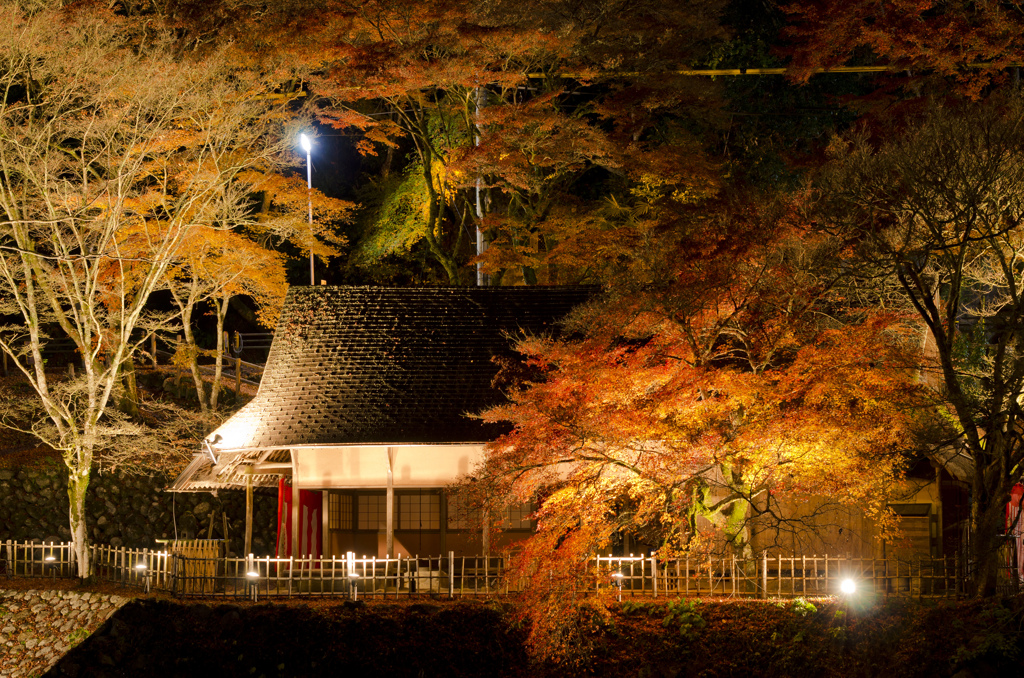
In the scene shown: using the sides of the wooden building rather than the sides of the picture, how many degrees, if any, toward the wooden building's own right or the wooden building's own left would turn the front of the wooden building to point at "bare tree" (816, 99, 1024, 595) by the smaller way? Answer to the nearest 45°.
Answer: approximately 45° to the wooden building's own left

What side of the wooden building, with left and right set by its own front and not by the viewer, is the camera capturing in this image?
front

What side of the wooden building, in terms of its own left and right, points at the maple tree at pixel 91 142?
right
